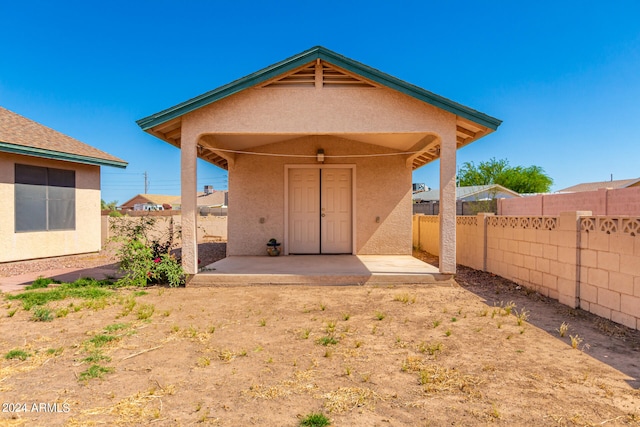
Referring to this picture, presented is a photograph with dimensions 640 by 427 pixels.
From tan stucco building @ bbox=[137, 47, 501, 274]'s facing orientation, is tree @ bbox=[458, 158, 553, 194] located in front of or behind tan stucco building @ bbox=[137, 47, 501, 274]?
behind

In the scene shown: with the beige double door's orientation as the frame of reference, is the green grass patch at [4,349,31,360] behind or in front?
in front

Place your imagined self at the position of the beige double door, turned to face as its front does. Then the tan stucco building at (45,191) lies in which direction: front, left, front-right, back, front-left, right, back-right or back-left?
right

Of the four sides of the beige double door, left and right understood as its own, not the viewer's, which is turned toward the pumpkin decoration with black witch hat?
right

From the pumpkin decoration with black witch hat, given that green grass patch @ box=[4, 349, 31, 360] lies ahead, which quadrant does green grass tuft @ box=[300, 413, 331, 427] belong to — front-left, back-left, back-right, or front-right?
front-left

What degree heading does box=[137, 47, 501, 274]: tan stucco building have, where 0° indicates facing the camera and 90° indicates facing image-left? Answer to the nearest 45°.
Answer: approximately 0°

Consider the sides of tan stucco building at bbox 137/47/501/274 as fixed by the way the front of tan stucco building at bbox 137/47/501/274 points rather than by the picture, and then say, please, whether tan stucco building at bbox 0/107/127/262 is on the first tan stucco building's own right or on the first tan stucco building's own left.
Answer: on the first tan stucco building's own right

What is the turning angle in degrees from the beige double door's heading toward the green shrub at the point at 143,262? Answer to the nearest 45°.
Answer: approximately 45° to its right

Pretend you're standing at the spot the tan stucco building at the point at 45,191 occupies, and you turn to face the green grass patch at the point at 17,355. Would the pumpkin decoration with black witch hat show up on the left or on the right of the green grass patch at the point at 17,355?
left

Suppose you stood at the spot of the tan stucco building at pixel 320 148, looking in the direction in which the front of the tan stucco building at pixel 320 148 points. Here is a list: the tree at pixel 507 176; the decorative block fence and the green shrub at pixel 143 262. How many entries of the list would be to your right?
1

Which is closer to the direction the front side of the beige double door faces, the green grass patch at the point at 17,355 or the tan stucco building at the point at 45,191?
the green grass patch

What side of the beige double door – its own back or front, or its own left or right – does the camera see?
front
